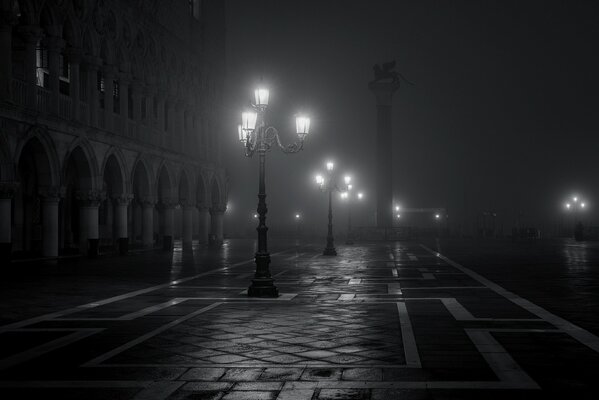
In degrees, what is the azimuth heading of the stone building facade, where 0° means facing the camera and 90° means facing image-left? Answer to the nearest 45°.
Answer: approximately 315°
